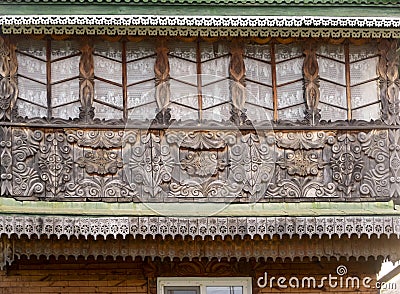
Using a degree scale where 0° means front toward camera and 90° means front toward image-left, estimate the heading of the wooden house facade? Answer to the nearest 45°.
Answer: approximately 0°
